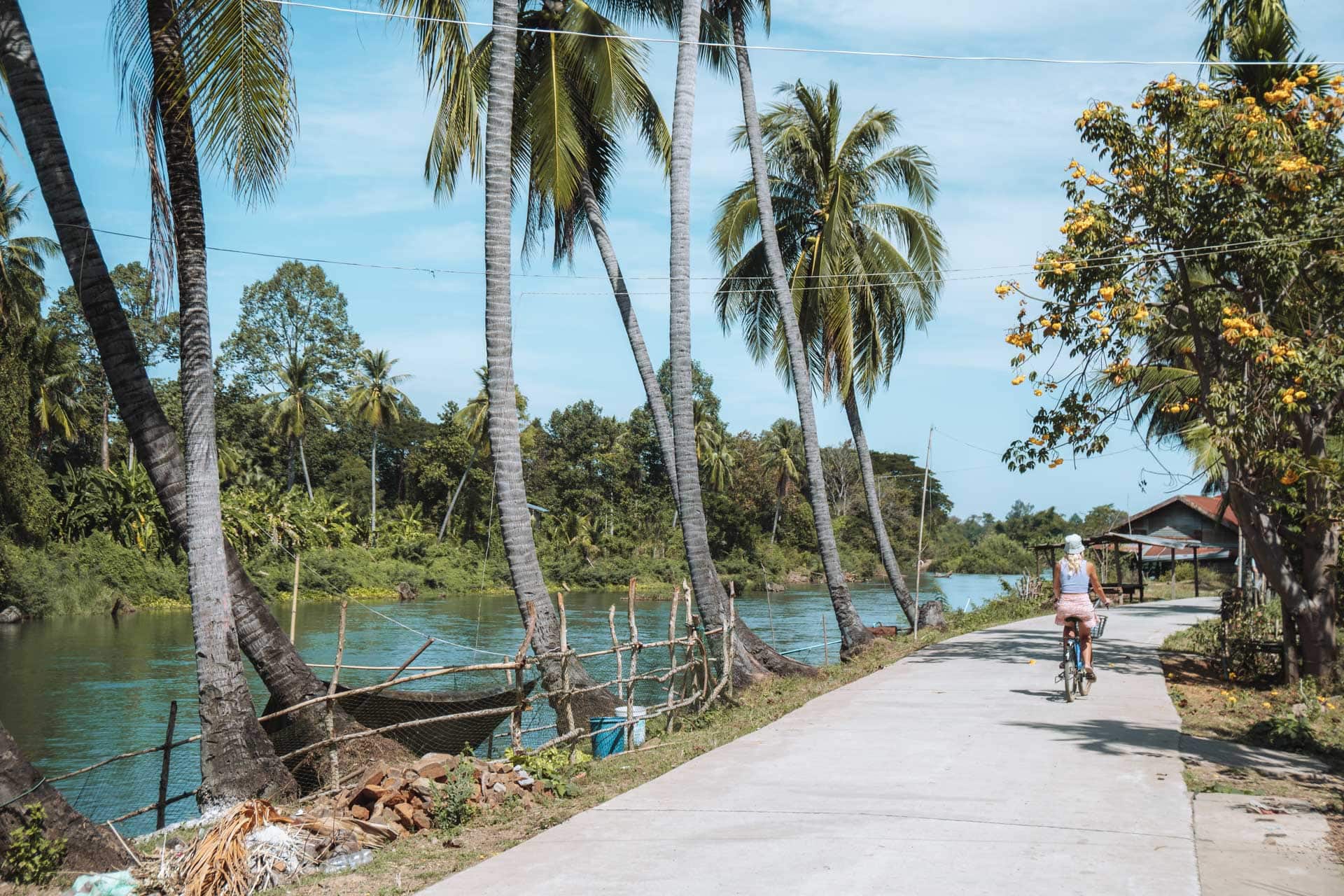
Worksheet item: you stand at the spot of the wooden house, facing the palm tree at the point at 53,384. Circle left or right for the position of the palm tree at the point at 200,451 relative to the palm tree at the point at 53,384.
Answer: left

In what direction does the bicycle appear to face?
away from the camera

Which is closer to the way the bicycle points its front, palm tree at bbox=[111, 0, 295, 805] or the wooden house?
the wooden house

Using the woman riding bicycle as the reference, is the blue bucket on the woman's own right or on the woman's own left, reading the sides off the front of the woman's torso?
on the woman's own left

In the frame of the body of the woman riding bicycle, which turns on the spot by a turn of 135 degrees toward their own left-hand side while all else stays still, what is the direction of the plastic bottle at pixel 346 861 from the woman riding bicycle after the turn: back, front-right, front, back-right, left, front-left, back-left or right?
front

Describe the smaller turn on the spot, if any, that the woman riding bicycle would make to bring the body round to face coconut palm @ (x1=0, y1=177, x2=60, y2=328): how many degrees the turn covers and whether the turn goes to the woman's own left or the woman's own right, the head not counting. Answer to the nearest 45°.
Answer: approximately 90° to the woman's own left

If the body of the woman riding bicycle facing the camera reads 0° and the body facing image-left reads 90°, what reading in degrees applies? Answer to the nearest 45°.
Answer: approximately 180°

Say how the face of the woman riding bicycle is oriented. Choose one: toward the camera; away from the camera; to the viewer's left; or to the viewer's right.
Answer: away from the camera

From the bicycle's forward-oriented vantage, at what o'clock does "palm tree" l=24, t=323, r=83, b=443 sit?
The palm tree is roughly at 10 o'clock from the bicycle.
